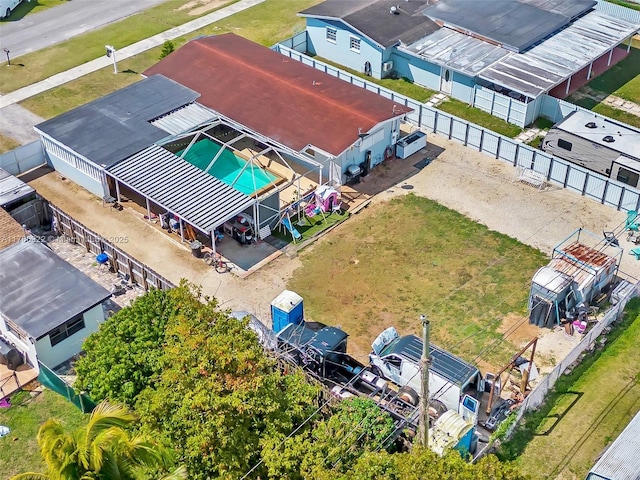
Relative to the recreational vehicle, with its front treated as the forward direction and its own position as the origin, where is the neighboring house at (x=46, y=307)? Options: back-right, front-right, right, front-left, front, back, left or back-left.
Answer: left

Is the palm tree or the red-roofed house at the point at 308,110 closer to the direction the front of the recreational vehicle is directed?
the red-roofed house

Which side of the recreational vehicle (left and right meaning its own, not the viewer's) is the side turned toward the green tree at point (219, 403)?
left

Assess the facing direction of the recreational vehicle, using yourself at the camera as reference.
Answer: facing away from the viewer and to the left of the viewer

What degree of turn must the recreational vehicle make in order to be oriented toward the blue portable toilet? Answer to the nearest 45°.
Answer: approximately 90° to its left

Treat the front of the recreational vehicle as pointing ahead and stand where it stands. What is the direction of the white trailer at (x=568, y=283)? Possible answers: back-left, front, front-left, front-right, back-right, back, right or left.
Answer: back-left

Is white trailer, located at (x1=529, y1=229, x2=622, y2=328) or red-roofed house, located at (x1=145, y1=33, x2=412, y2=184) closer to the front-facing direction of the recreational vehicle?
the red-roofed house
